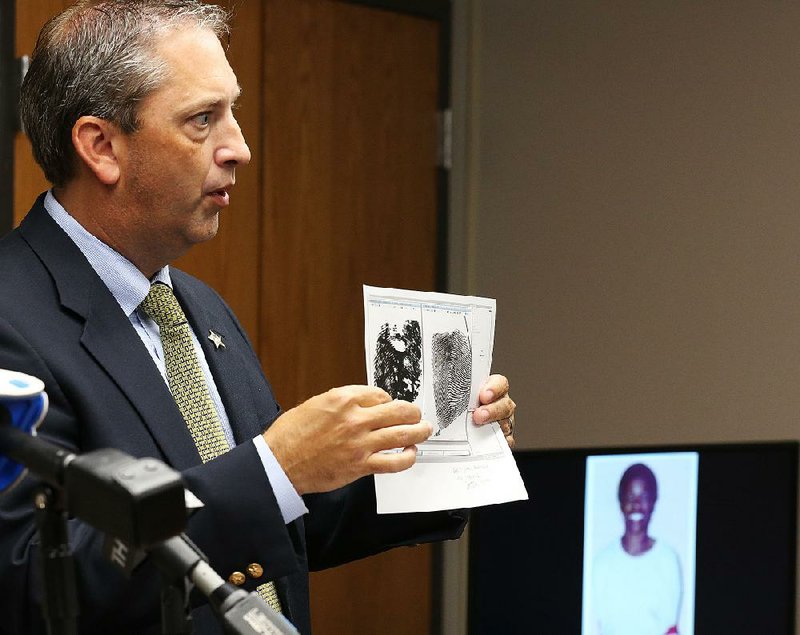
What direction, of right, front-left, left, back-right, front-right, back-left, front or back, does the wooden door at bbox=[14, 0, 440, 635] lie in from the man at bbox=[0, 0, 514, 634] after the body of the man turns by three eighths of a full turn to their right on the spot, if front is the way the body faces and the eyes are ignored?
right

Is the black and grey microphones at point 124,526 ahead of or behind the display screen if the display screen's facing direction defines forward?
ahead

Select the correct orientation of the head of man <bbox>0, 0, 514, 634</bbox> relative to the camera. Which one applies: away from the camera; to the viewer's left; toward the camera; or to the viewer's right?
to the viewer's right

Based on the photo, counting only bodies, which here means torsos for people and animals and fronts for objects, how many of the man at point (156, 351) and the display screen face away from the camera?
0

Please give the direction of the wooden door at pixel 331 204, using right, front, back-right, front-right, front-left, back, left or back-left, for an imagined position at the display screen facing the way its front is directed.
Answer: back-right

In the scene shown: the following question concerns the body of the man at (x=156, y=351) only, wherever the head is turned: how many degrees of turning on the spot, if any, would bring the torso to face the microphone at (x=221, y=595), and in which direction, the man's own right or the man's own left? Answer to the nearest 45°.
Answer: approximately 45° to the man's own right

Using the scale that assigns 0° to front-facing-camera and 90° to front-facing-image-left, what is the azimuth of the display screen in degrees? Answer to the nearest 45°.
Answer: approximately 0°

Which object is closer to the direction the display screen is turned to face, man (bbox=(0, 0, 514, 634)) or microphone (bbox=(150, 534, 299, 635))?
the microphone

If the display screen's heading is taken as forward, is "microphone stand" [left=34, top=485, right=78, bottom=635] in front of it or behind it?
in front
